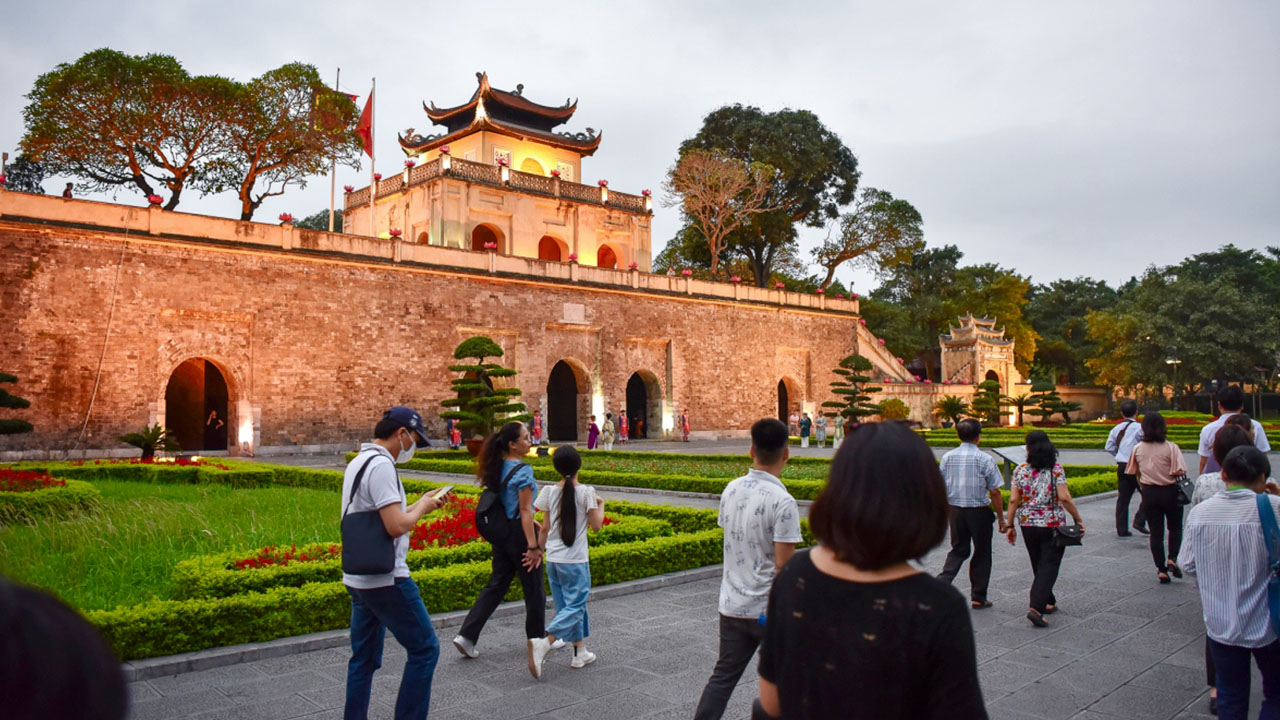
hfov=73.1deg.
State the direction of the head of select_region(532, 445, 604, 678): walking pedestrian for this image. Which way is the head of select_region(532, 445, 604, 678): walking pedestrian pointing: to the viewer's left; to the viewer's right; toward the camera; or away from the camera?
away from the camera

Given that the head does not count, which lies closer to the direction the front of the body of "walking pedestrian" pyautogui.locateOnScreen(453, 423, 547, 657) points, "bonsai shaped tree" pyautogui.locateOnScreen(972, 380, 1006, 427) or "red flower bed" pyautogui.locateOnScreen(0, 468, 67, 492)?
the bonsai shaped tree

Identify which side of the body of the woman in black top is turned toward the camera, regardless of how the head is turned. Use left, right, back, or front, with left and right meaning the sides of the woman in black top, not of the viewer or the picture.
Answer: back

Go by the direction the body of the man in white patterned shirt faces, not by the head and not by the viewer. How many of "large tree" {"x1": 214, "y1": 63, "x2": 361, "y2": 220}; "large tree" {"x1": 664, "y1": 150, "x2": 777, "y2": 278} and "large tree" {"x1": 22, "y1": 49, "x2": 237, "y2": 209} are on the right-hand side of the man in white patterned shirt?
0

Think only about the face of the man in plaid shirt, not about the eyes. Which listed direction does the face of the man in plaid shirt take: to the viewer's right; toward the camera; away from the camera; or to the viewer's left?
away from the camera

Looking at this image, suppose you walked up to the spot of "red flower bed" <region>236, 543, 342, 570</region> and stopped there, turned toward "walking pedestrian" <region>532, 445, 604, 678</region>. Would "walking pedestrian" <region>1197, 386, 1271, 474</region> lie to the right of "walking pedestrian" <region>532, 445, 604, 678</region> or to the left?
left

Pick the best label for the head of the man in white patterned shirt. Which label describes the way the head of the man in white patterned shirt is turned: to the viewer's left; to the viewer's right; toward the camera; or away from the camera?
away from the camera

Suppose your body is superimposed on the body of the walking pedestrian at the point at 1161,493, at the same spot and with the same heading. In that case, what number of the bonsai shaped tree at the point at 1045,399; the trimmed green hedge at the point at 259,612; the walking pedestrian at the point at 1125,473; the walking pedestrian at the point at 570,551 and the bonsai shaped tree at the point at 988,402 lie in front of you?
3

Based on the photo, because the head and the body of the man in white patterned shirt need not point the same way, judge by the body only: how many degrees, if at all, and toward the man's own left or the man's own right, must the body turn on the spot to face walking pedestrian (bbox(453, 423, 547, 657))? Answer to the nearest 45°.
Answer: approximately 90° to the man's own left

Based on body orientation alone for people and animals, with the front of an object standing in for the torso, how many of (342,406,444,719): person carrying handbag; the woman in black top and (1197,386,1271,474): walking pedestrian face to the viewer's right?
1

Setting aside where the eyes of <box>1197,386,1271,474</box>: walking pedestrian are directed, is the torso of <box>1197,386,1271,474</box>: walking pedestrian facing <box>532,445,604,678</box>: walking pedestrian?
no

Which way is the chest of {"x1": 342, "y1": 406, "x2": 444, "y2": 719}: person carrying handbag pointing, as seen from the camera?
to the viewer's right

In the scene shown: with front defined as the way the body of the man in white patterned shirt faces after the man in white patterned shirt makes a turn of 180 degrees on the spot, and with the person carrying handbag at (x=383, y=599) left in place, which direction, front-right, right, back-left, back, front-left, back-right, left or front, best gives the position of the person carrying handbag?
front-right

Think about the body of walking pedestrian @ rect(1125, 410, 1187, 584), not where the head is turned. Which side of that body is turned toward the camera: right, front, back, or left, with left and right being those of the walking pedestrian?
back

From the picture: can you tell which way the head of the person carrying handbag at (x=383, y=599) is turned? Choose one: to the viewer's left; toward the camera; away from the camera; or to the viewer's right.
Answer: to the viewer's right

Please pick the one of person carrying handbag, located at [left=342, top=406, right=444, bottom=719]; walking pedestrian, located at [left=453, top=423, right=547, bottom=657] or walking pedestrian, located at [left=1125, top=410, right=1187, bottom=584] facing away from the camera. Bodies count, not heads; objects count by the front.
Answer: walking pedestrian, located at [left=1125, top=410, right=1187, bottom=584]

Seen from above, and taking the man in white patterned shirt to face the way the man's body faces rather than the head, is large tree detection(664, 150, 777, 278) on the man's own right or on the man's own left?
on the man's own left
